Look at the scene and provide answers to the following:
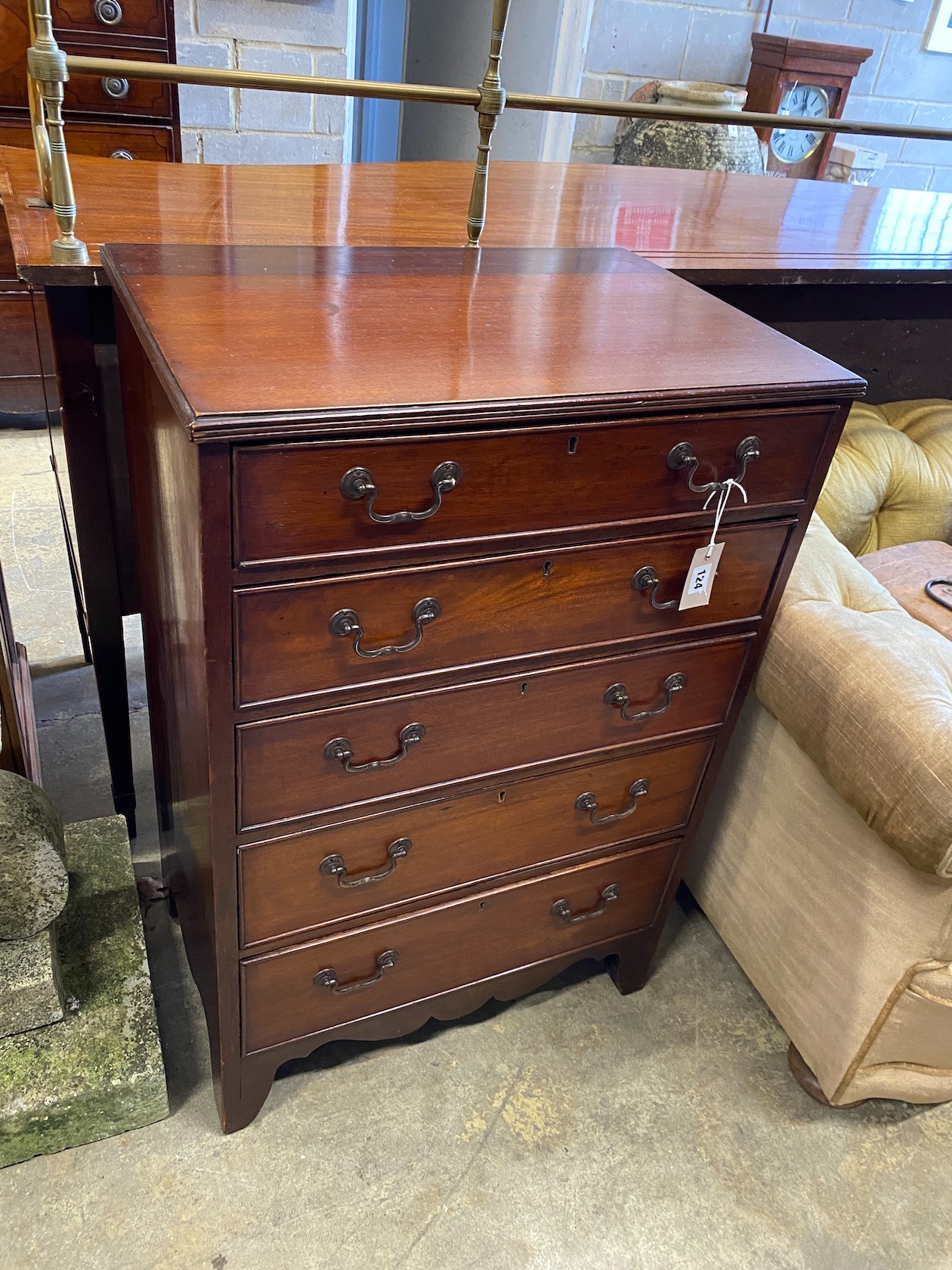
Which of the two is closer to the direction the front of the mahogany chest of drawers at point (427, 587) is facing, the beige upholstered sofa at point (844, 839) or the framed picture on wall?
the beige upholstered sofa

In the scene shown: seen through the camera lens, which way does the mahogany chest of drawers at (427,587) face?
facing the viewer and to the right of the viewer

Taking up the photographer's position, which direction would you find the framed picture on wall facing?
facing the viewer

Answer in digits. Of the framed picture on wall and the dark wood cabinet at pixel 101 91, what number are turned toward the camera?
2

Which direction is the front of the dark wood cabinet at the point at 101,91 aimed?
toward the camera

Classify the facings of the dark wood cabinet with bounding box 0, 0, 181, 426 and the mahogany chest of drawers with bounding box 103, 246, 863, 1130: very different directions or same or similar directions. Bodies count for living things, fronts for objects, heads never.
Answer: same or similar directions

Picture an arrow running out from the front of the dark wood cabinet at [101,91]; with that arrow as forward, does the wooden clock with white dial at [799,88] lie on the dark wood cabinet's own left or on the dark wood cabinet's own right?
on the dark wood cabinet's own left

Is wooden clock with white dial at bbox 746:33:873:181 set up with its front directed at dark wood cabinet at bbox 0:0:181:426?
no

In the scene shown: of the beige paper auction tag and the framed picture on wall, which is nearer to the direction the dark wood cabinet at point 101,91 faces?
the beige paper auction tag

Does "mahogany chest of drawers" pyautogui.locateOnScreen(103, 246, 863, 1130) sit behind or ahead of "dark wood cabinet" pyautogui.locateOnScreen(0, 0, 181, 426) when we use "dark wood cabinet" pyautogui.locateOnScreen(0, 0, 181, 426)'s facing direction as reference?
ahead

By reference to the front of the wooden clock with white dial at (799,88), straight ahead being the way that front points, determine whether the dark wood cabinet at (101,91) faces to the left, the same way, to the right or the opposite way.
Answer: the same way

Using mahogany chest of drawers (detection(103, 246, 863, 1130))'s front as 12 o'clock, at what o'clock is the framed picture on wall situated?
The framed picture on wall is roughly at 8 o'clock from the mahogany chest of drawers.

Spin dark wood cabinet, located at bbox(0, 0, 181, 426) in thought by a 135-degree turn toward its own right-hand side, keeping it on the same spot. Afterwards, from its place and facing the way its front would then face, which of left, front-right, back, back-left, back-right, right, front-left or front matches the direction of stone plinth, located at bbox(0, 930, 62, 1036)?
back-left
